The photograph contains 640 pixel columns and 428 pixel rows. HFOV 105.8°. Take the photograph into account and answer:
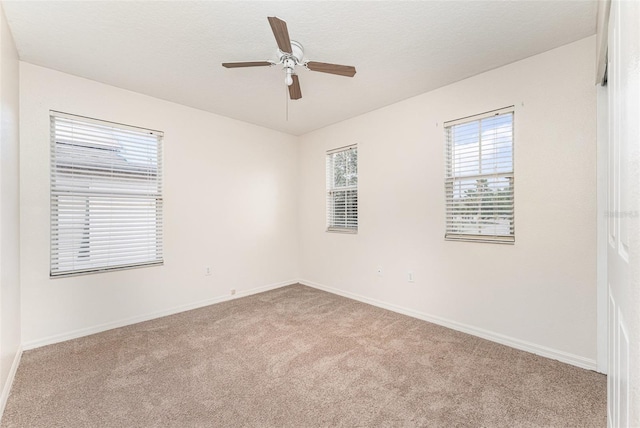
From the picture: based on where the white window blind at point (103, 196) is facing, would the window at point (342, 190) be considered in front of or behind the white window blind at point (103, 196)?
in front

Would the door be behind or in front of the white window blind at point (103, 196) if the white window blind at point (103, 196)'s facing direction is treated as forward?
in front

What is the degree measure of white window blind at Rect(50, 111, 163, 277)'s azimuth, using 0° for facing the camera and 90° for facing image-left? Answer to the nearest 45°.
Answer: approximately 315°

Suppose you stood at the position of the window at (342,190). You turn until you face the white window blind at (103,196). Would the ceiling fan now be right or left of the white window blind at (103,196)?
left

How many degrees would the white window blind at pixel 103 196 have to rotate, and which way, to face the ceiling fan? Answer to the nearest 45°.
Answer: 0° — it already faces it

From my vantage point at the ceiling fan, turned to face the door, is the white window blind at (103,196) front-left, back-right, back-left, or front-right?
back-right

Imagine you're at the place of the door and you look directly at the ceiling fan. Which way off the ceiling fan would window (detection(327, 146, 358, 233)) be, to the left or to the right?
right
